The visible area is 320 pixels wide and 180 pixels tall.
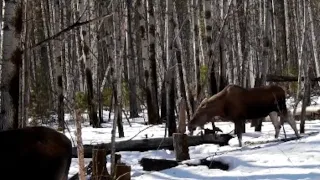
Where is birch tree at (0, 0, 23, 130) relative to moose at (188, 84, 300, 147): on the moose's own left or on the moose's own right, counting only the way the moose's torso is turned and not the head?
on the moose's own left

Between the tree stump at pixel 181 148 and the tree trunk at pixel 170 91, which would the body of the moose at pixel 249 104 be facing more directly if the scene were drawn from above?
the tree trunk

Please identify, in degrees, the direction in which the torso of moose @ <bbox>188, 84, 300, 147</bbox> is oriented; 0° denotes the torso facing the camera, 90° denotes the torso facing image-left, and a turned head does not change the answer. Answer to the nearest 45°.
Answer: approximately 90°

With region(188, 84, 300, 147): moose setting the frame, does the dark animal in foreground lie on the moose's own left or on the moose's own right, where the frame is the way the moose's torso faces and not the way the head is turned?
on the moose's own left

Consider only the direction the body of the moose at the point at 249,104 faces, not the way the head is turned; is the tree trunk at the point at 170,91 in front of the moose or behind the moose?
in front

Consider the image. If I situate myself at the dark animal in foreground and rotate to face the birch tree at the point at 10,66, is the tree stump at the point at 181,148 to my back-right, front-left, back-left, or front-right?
front-right

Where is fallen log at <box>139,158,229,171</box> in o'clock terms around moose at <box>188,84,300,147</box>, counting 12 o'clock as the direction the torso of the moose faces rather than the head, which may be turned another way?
The fallen log is roughly at 10 o'clock from the moose.

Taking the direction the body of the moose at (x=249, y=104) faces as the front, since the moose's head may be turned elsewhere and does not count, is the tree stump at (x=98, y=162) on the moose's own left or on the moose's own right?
on the moose's own left

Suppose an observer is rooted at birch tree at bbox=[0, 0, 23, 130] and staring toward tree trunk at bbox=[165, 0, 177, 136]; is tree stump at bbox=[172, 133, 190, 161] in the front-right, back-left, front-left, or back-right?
front-right

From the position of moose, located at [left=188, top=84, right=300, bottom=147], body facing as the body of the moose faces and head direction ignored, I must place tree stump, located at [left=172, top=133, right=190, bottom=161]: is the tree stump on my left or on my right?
on my left
